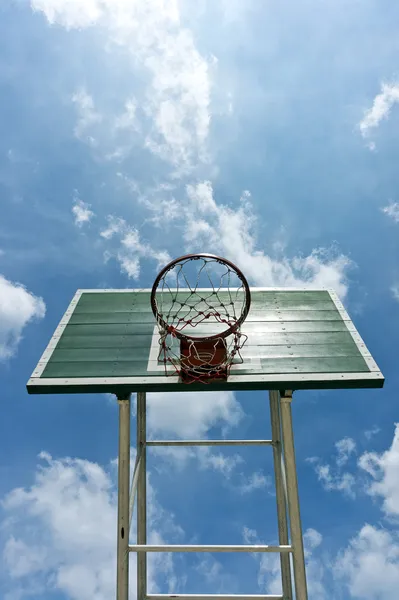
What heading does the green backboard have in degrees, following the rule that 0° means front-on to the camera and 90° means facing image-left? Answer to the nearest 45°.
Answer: approximately 0°
